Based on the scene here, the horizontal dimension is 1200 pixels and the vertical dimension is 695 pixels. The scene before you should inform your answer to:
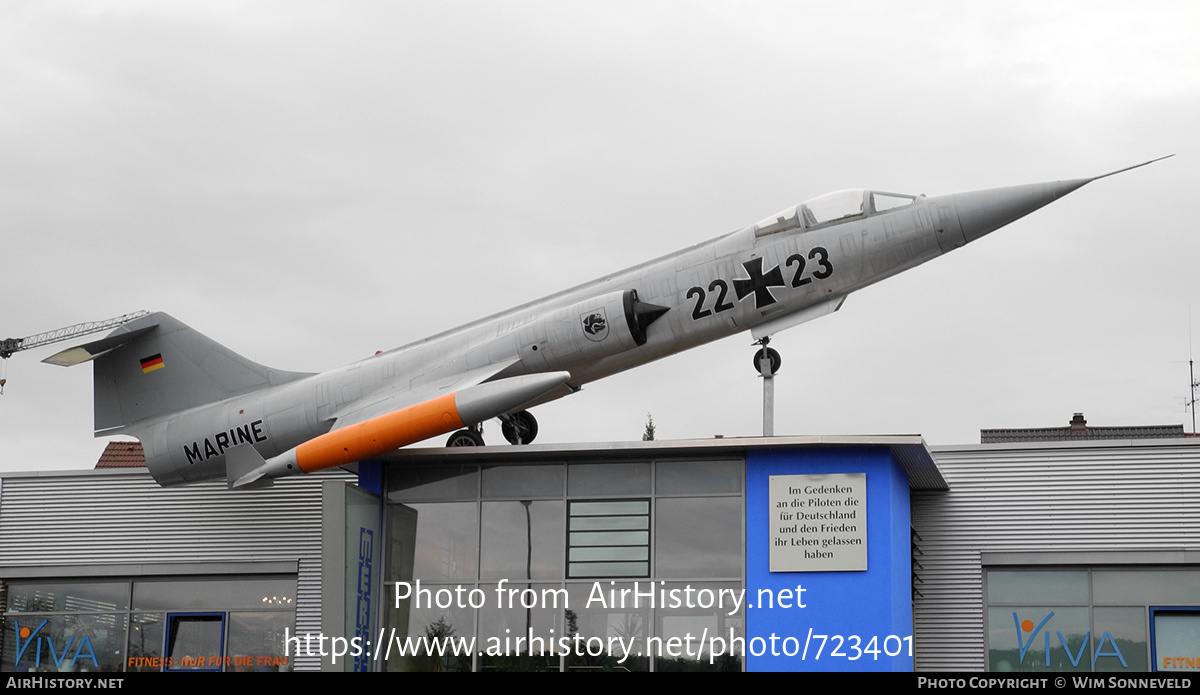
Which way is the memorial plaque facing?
toward the camera

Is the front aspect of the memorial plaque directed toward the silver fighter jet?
no
